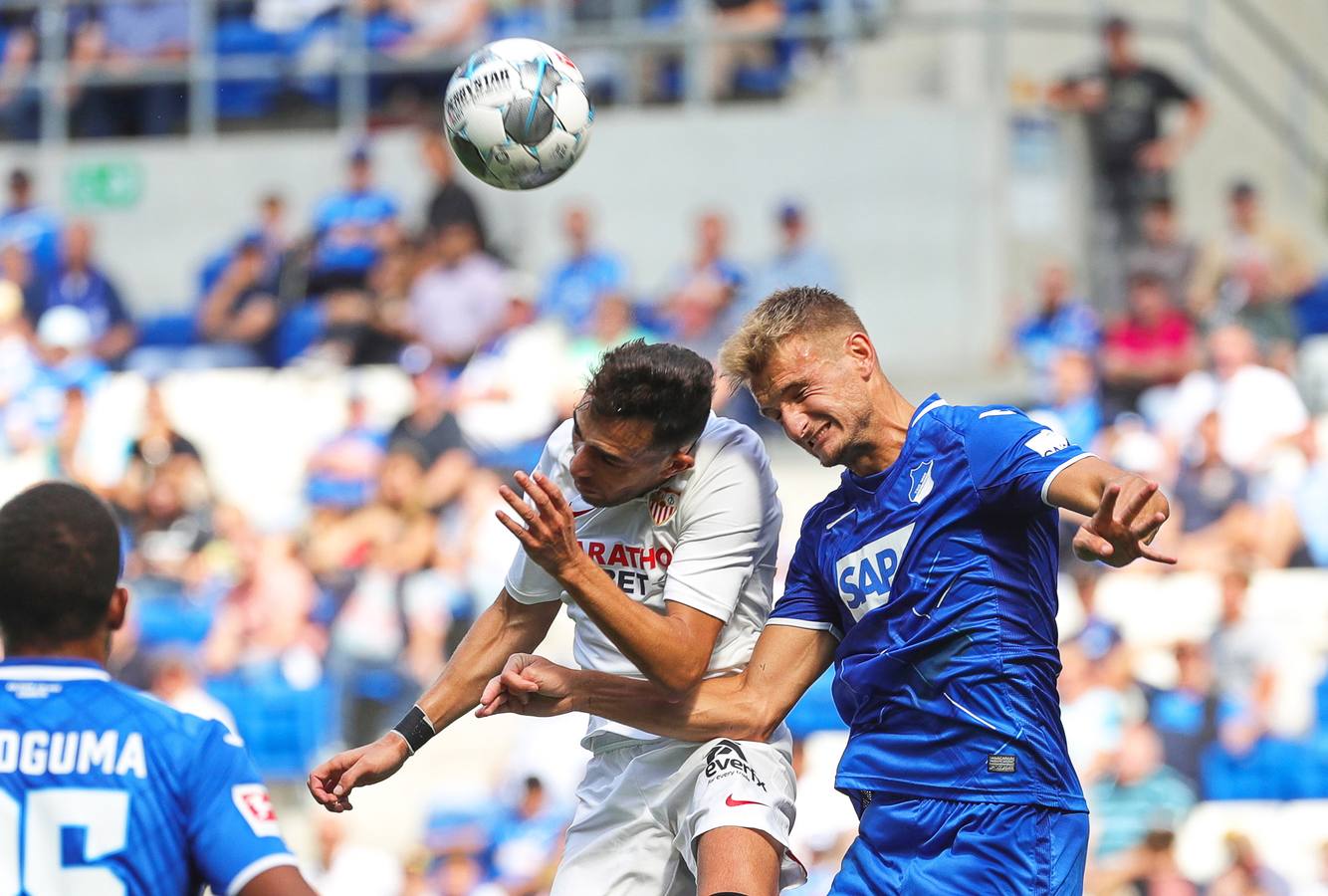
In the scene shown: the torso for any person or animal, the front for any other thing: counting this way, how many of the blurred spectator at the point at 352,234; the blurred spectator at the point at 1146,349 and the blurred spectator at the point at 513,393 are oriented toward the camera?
3

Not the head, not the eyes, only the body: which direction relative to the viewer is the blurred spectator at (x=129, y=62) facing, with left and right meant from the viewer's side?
facing the viewer

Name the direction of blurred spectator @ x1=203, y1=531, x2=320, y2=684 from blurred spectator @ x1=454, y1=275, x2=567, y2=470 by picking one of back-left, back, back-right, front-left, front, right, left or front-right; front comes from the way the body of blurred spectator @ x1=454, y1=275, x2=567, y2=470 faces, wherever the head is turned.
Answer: front-right

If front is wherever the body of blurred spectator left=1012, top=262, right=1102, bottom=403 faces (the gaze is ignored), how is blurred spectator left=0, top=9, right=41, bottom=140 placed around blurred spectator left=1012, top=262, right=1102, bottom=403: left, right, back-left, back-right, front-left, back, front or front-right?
right

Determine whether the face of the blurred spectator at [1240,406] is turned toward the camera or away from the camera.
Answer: toward the camera

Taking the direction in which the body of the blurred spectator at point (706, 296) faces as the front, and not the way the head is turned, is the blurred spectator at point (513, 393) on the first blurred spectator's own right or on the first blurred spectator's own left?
on the first blurred spectator's own right

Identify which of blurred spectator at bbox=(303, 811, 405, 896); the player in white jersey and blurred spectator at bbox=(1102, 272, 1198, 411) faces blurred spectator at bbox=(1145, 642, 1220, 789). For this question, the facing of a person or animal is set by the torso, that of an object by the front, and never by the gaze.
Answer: blurred spectator at bbox=(1102, 272, 1198, 411)

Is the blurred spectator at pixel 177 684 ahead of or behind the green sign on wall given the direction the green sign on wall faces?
ahead

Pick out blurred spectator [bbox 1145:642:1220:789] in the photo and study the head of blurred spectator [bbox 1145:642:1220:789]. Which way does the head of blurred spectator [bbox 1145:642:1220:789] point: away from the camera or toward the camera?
toward the camera

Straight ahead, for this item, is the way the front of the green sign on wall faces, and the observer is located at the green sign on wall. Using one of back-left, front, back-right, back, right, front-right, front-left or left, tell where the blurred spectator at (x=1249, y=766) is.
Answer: front-left

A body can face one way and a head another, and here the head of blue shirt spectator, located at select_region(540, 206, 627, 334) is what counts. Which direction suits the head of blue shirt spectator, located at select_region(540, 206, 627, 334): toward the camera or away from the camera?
toward the camera

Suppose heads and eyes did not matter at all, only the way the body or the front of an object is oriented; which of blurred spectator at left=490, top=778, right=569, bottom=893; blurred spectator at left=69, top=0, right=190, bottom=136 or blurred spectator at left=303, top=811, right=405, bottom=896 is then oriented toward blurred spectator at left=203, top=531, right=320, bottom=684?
blurred spectator at left=69, top=0, right=190, bottom=136

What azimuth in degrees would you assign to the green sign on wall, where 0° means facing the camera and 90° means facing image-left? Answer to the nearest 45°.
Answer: approximately 0°

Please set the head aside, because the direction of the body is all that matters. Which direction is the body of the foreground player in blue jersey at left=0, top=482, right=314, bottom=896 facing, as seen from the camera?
away from the camera

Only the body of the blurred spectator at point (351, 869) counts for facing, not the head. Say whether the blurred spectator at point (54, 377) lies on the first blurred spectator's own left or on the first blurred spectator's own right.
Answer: on the first blurred spectator's own right

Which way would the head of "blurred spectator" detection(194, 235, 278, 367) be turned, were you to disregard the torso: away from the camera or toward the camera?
toward the camera

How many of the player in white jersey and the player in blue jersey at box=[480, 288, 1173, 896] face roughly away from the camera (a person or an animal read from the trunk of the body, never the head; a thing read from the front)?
0

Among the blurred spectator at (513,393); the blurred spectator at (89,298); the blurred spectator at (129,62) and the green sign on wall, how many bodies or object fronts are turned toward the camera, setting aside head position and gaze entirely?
4

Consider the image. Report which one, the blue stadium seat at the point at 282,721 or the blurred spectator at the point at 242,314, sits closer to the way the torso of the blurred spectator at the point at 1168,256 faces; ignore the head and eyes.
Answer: the blue stadium seat

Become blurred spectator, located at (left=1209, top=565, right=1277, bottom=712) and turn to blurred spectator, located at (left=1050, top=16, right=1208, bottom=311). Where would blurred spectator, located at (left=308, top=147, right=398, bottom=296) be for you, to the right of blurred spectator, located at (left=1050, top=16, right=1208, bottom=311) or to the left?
left
